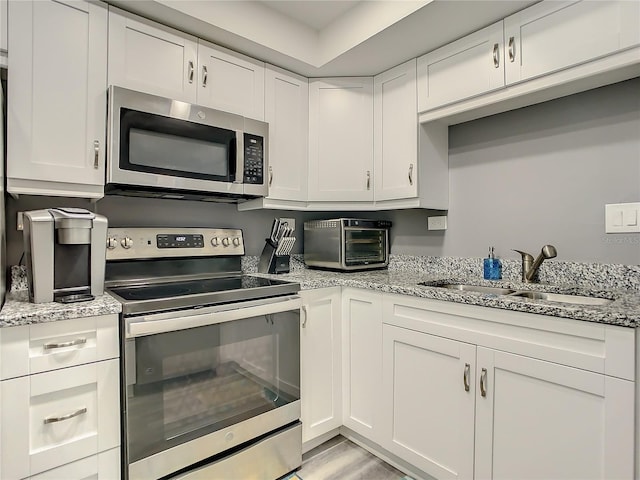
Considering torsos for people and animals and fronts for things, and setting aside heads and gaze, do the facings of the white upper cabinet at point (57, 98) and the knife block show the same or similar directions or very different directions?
same or similar directions

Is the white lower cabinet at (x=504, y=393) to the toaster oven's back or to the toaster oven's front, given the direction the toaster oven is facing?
to the front

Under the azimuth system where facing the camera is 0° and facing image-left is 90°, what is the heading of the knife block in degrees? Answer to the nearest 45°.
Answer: approximately 315°

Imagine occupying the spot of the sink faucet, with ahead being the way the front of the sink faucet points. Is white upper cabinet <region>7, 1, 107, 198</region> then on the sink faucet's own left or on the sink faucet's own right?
on the sink faucet's own right

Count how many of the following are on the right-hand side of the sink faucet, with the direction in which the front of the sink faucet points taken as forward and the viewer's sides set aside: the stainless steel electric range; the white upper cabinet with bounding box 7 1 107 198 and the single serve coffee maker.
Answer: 3

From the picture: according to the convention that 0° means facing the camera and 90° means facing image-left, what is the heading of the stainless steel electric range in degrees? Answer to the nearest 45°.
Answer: approximately 315°

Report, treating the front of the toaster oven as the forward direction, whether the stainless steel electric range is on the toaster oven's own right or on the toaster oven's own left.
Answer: on the toaster oven's own right

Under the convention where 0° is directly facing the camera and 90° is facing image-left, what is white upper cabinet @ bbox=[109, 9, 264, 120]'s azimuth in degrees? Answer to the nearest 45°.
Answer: approximately 315°

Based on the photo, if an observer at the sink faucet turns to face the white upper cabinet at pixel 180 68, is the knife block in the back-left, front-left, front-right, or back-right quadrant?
front-right

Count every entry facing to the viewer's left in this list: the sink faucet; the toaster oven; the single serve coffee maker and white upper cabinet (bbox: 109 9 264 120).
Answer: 0

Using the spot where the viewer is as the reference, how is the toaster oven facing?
facing the viewer and to the right of the viewer

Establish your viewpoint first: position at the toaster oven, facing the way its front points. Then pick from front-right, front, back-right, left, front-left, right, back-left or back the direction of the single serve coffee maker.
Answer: right

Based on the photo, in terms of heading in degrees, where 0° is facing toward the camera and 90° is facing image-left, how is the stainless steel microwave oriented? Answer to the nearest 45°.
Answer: approximately 315°

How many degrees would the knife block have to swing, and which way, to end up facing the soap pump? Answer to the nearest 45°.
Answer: approximately 45° to its left

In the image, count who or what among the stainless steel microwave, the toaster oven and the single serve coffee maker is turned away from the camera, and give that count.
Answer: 0

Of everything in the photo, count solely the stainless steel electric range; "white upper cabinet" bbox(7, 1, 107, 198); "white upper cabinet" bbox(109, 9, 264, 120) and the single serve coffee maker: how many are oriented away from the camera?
0

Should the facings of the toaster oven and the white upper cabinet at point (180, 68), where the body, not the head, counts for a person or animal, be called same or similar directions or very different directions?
same or similar directions
